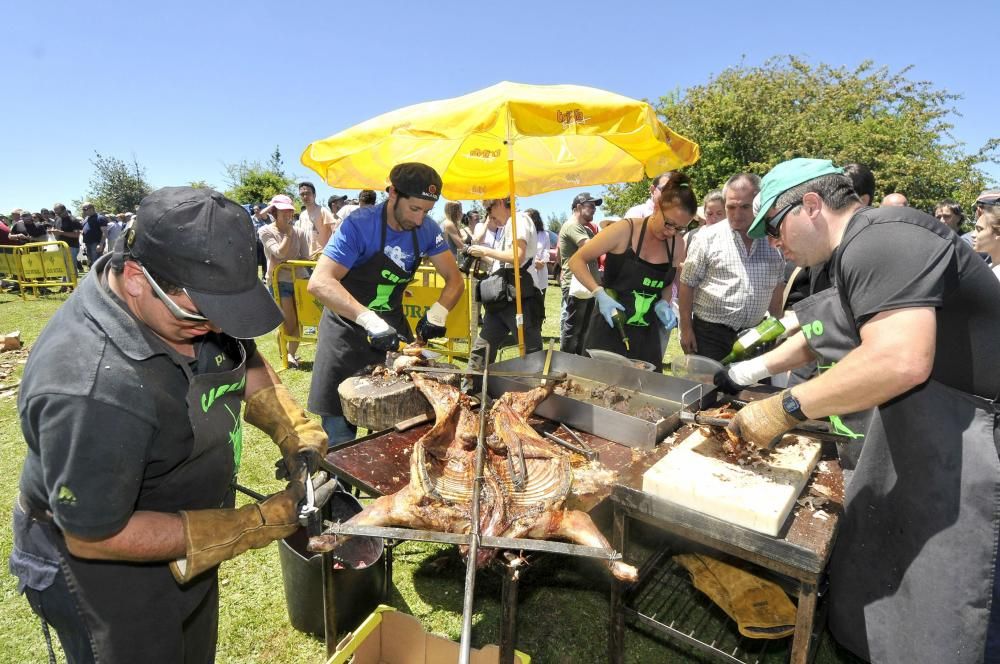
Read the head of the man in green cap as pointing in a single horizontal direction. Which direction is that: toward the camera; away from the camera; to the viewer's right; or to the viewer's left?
to the viewer's left

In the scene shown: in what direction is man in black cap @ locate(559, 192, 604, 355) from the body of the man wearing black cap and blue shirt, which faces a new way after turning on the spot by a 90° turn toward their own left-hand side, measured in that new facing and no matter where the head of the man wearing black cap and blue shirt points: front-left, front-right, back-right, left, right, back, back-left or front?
front

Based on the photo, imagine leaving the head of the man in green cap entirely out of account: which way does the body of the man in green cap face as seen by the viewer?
to the viewer's left

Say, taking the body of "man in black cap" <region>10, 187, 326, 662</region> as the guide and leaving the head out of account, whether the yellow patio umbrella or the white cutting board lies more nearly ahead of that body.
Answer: the white cutting board

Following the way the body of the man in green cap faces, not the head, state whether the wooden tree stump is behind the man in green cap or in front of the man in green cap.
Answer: in front

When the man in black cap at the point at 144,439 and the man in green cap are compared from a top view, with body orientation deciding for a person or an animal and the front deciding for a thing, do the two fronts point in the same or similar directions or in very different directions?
very different directions

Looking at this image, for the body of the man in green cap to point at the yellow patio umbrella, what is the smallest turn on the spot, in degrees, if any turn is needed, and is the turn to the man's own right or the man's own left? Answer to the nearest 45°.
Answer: approximately 45° to the man's own right

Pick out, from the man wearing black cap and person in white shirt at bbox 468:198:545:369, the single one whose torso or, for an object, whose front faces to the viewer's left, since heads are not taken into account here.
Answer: the man in white shirt

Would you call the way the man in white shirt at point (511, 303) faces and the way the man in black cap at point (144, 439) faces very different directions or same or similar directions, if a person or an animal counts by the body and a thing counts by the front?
very different directions
